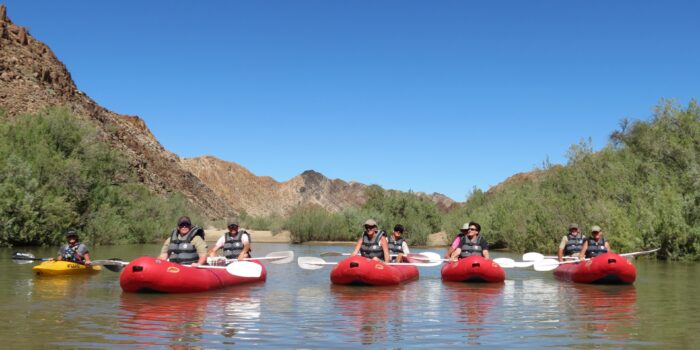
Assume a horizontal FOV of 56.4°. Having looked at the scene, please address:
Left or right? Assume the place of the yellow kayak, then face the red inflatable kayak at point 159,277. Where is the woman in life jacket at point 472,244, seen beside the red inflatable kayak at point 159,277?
left

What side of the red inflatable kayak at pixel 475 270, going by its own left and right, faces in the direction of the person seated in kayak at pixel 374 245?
right

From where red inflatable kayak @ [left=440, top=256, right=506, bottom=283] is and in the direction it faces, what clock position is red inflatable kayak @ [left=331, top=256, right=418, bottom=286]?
red inflatable kayak @ [left=331, top=256, right=418, bottom=286] is roughly at 2 o'clock from red inflatable kayak @ [left=440, top=256, right=506, bottom=283].

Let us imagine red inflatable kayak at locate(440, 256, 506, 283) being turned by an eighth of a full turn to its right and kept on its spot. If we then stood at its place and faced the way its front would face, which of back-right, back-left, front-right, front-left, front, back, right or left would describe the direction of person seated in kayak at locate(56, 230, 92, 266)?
front-right

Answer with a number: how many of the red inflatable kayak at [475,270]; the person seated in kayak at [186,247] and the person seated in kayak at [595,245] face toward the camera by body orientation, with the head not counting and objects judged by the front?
3

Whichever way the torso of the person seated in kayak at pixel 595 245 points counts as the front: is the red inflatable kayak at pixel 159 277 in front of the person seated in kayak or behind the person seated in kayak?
in front

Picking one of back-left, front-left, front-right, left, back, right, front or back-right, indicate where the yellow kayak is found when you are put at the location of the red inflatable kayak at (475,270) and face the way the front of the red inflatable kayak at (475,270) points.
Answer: right
